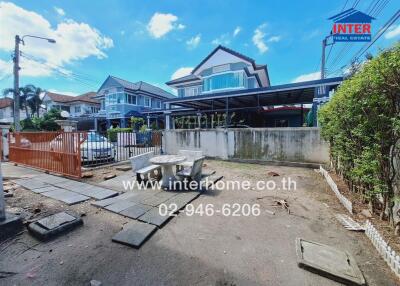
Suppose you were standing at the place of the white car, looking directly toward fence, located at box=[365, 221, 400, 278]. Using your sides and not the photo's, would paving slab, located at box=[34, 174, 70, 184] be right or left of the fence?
right

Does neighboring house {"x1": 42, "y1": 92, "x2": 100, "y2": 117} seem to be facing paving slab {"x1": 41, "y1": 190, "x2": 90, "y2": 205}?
yes

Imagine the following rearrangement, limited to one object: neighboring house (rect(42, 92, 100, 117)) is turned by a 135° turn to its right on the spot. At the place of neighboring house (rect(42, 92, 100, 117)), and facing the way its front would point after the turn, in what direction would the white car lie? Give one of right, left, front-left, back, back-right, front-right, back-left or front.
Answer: back-left

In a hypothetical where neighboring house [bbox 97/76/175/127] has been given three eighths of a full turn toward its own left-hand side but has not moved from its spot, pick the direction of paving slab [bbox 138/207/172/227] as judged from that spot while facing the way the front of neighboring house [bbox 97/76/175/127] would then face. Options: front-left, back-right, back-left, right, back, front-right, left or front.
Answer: right

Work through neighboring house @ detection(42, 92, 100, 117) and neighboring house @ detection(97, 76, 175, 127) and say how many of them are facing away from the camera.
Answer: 0

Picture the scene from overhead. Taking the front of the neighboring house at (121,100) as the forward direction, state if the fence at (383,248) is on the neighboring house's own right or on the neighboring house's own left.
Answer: on the neighboring house's own left

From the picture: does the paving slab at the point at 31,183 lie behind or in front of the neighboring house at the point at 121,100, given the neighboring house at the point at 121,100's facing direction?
in front

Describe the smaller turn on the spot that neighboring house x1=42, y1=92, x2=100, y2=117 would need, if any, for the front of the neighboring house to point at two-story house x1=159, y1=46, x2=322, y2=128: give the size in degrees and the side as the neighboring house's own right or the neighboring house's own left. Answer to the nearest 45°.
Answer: approximately 45° to the neighboring house's own left

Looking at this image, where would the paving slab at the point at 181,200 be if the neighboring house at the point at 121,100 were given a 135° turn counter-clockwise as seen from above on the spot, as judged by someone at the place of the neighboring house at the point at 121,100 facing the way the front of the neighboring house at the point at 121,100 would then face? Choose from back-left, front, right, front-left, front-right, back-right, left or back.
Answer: right

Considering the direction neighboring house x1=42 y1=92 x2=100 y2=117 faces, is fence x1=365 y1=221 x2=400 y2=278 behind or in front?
in front

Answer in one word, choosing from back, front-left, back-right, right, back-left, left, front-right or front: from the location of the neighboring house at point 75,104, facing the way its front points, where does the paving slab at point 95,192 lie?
front

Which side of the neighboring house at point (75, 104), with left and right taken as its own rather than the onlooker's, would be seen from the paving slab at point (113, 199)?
front

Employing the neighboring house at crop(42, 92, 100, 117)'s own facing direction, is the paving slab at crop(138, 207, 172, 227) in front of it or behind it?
in front

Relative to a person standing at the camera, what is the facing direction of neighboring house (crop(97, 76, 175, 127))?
facing the viewer and to the left of the viewer

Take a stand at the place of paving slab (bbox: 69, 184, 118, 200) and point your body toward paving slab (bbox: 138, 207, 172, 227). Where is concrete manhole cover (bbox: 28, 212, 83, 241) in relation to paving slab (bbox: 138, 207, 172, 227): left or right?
right

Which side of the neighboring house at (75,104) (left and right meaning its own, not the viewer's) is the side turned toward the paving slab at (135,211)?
front

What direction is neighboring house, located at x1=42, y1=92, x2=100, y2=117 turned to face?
toward the camera
